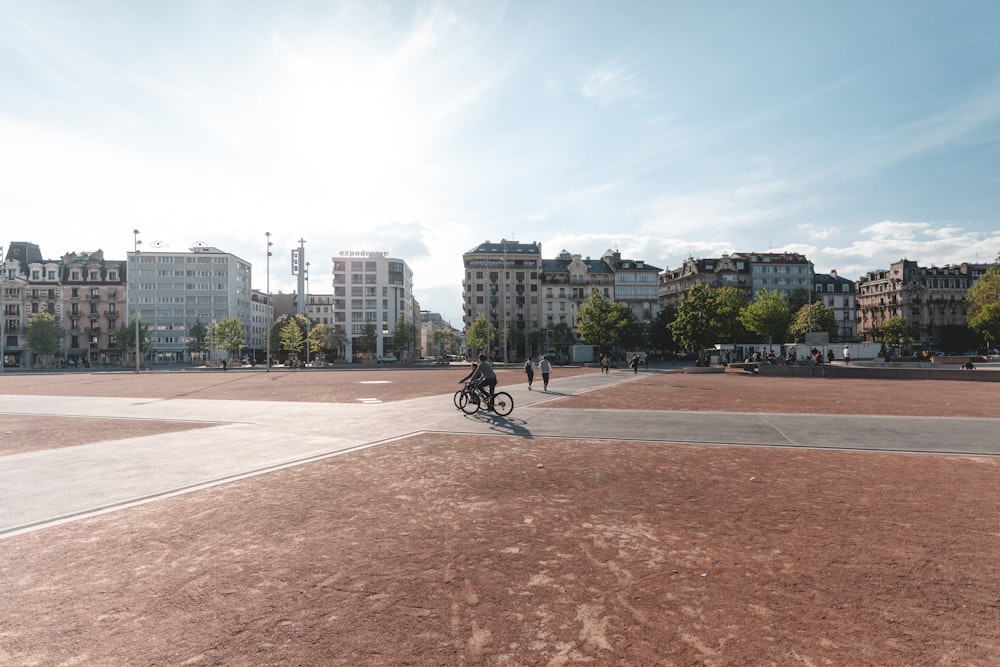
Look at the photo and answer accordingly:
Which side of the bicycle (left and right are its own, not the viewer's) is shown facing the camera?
left
